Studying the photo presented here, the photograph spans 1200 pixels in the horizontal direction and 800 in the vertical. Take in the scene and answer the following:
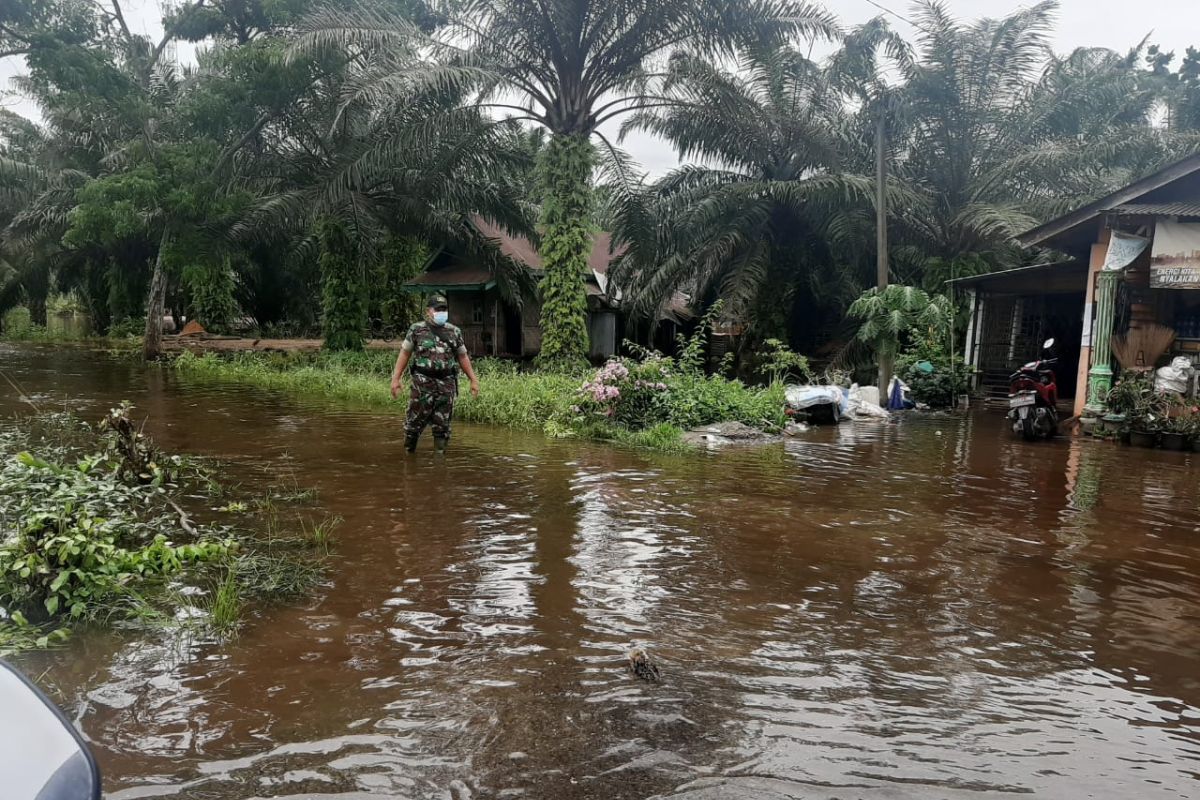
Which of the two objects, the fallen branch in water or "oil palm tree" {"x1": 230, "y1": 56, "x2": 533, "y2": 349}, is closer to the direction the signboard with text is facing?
the fallen branch in water

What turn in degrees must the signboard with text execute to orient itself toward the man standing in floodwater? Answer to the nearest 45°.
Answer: approximately 45° to its right

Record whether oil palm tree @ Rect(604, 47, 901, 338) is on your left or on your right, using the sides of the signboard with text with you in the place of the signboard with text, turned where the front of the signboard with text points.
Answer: on your right

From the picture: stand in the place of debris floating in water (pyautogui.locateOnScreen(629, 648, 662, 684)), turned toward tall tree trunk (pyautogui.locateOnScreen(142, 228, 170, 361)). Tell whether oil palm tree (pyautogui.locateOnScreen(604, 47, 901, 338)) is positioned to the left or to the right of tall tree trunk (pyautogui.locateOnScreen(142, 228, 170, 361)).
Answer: right

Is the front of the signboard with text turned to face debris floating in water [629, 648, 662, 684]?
yes

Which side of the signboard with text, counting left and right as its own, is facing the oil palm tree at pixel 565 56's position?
right

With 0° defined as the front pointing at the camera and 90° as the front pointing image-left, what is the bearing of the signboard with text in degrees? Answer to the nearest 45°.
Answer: approximately 0°

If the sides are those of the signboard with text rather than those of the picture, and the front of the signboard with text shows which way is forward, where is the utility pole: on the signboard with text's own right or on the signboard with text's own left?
on the signboard with text's own right

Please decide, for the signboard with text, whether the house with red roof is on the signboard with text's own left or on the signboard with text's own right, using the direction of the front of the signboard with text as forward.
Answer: on the signboard with text's own right

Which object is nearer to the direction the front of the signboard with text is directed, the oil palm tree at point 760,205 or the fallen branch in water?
the fallen branch in water

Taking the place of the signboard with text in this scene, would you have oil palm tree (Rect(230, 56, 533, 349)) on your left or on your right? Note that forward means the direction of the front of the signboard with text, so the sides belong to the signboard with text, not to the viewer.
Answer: on your right
